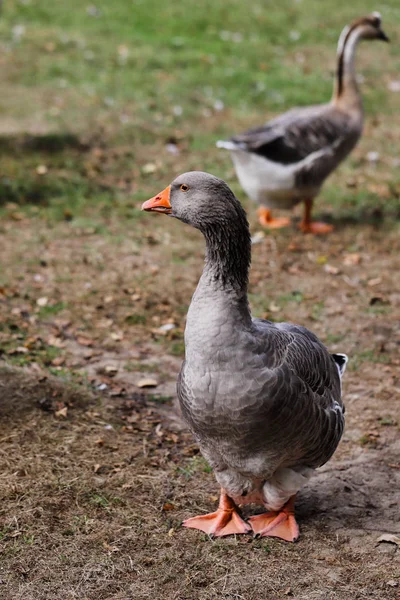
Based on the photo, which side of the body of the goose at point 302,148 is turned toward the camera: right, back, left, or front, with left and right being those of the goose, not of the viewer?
right

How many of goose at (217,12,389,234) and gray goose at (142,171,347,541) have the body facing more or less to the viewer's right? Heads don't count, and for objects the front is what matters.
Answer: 1

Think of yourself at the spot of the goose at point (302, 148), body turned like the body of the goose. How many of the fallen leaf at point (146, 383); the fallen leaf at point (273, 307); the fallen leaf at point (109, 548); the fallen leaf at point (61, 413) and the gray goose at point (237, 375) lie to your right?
5

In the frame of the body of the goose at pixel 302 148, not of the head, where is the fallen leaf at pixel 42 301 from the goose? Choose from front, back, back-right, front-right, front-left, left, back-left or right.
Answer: back-right

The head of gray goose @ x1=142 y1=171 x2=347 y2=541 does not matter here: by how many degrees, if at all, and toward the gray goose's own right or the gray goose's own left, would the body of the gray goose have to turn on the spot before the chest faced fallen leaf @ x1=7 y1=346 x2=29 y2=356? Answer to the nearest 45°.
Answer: approximately 90° to the gray goose's own right

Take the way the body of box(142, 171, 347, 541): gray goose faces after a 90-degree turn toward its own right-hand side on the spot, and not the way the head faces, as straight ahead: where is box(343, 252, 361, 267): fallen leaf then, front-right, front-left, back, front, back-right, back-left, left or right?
front-right

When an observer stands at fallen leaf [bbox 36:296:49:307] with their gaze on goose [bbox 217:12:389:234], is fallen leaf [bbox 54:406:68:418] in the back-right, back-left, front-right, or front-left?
back-right

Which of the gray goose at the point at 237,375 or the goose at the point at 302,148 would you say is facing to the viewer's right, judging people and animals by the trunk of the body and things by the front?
the goose

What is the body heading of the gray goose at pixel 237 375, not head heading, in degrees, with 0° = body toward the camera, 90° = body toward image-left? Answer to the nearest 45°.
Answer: approximately 45°

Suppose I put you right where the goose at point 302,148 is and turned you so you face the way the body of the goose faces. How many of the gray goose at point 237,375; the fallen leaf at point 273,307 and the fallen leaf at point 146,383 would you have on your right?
3

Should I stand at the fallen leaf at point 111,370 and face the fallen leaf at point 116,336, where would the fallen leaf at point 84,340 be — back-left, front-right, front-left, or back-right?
front-left
